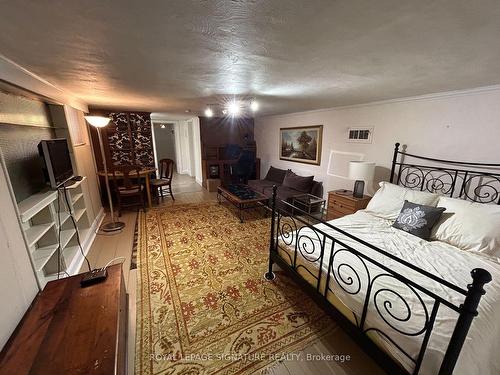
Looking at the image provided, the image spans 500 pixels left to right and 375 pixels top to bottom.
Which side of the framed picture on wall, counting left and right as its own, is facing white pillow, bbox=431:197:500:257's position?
left

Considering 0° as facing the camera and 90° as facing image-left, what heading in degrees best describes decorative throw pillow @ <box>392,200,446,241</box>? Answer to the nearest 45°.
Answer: approximately 45°

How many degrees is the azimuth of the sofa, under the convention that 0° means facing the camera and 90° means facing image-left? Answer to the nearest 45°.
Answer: approximately 45°

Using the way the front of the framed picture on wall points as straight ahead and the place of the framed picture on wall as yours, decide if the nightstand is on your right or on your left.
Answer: on your left

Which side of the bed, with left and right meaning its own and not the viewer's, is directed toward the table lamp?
right

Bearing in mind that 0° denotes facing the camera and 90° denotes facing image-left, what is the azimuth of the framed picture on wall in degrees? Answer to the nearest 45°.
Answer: approximately 45°

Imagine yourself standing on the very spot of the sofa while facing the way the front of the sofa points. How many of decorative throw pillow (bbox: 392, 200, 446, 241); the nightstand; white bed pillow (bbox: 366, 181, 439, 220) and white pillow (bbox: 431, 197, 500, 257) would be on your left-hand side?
4

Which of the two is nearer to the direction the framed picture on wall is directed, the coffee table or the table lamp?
the coffee table
